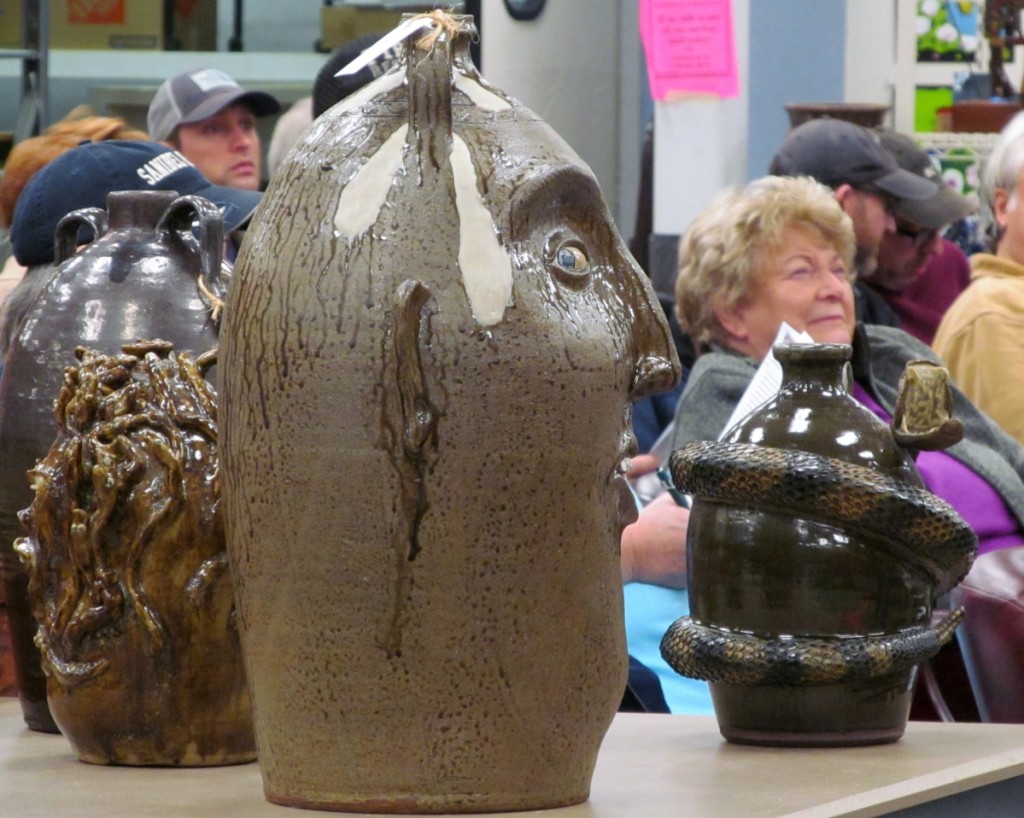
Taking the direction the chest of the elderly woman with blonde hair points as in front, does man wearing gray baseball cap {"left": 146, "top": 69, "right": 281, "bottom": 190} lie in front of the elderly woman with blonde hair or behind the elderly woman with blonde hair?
behind

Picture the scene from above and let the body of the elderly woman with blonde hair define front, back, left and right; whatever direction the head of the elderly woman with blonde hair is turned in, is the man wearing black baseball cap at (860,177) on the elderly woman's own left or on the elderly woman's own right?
on the elderly woman's own left

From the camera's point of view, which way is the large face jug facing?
to the viewer's right

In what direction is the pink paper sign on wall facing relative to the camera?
toward the camera
